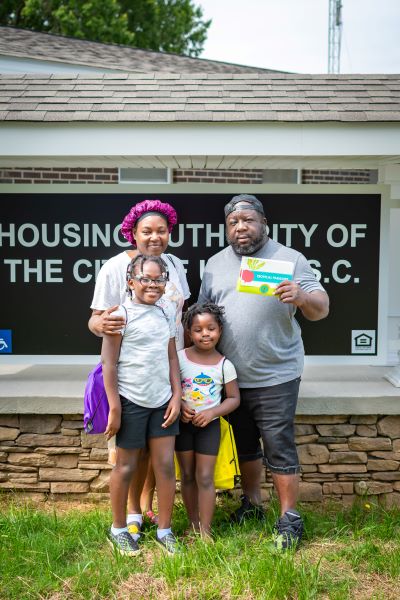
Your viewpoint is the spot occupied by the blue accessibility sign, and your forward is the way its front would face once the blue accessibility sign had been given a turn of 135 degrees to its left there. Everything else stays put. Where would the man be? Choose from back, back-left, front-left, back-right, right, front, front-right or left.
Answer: right

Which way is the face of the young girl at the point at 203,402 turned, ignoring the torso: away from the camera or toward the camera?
toward the camera

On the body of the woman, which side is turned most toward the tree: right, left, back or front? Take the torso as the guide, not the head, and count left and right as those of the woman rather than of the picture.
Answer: back

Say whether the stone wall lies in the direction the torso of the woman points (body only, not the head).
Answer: no

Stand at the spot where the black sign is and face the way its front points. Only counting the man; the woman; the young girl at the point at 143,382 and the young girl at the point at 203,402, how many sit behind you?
0

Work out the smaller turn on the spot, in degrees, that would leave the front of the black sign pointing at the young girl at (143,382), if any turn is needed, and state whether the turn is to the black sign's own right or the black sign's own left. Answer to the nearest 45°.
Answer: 0° — it already faces them

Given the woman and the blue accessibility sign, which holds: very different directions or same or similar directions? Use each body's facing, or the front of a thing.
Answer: same or similar directions

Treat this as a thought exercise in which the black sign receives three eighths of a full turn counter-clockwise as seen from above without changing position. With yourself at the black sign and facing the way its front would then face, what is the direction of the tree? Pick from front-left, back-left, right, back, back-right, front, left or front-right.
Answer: front-left

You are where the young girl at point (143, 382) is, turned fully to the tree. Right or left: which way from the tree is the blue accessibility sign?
left

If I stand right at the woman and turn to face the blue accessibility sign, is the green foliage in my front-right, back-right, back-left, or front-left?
front-right

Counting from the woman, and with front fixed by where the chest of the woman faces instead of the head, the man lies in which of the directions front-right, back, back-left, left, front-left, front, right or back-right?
left

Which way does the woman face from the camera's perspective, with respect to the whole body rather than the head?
toward the camera

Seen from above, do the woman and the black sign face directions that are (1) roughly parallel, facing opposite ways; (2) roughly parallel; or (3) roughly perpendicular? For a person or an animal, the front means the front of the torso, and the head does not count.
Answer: roughly parallel

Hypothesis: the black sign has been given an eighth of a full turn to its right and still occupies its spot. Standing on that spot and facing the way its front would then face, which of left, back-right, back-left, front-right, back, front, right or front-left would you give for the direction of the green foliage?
back-right

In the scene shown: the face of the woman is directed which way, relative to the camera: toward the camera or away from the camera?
toward the camera

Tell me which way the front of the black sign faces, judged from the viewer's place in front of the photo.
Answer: facing the viewer
